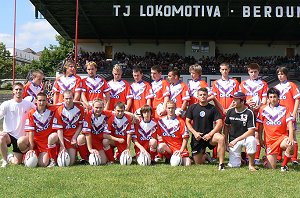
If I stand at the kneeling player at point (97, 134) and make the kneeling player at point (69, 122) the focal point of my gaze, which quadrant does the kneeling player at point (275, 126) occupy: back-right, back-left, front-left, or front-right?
back-left

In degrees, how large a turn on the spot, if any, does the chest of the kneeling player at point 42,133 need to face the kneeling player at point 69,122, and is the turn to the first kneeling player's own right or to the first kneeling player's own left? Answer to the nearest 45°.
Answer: approximately 90° to the first kneeling player's own left

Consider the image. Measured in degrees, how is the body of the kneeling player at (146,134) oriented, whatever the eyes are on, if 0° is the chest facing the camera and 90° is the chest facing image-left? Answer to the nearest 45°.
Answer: approximately 0°

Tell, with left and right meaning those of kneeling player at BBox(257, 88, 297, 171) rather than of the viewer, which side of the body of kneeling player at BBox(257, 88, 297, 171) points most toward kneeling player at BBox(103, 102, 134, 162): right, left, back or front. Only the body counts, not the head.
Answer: right
